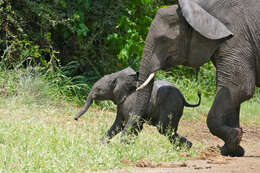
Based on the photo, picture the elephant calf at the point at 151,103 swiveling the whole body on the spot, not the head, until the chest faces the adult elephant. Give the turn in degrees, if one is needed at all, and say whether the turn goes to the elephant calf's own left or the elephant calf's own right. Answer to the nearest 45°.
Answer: approximately 135° to the elephant calf's own left

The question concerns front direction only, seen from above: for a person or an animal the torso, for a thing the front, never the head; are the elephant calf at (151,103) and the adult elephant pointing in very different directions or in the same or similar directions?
same or similar directions

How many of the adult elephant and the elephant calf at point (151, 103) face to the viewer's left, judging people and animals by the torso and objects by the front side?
2

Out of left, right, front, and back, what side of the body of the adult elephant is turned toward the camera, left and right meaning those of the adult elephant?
left

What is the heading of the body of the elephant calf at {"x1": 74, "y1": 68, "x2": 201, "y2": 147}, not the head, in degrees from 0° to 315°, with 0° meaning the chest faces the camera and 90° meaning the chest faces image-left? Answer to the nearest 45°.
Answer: approximately 90°
